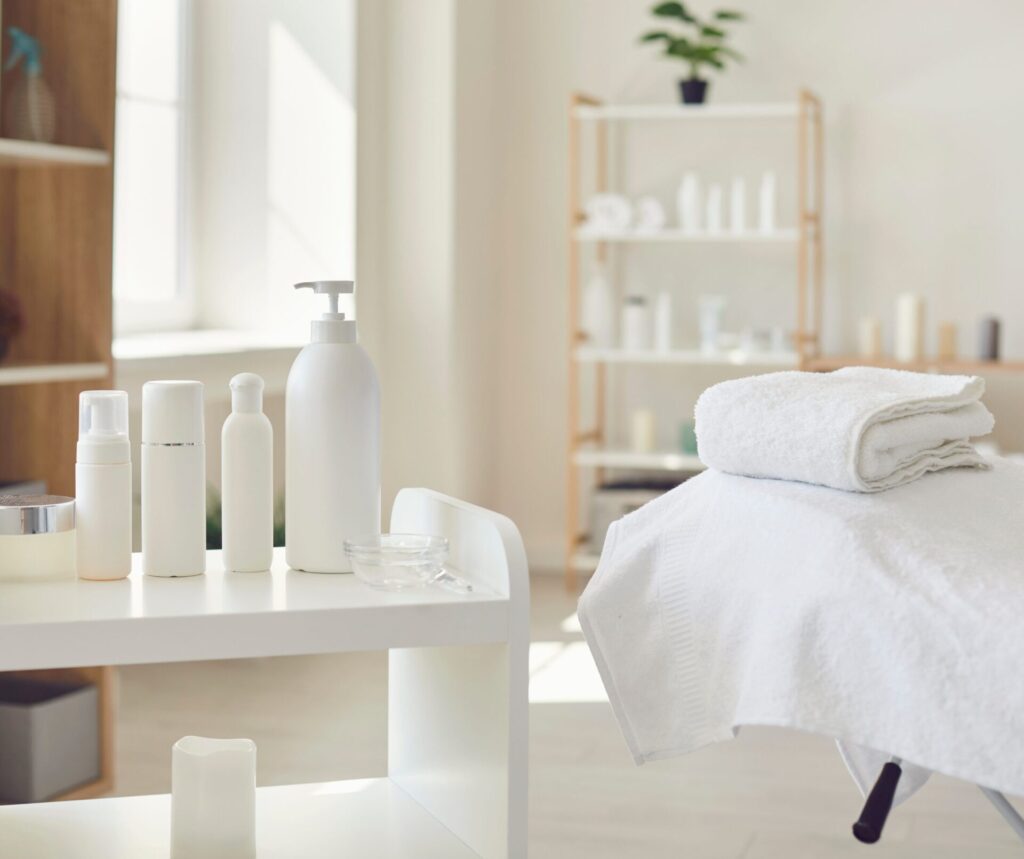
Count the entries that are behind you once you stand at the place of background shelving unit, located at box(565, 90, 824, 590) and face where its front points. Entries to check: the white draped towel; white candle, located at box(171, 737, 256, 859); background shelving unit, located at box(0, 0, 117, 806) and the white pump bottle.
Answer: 0

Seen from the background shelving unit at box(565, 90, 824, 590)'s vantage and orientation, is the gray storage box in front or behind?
in front

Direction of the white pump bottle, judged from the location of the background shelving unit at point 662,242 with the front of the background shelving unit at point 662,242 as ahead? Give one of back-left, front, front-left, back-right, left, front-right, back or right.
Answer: front

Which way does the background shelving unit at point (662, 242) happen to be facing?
toward the camera

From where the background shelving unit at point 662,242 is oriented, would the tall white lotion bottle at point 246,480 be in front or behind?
in front

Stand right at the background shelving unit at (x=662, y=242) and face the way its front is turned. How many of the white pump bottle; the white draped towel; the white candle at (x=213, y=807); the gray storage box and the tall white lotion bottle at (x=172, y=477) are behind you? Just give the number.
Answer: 0

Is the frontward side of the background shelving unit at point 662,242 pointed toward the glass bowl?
yes

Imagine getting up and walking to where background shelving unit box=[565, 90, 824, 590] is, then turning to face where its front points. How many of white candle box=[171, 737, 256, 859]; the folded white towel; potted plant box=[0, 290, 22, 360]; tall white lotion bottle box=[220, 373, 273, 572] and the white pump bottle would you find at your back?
0

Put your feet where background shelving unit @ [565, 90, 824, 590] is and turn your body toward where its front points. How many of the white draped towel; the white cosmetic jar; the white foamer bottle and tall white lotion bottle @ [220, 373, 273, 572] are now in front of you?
4

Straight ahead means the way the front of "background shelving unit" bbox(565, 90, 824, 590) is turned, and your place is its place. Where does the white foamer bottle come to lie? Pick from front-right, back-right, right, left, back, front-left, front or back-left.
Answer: front

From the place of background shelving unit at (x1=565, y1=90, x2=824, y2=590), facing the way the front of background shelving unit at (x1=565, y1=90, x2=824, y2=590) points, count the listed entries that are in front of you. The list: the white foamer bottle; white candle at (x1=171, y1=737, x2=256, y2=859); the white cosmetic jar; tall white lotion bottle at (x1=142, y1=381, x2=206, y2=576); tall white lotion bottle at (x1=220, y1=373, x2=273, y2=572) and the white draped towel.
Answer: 6

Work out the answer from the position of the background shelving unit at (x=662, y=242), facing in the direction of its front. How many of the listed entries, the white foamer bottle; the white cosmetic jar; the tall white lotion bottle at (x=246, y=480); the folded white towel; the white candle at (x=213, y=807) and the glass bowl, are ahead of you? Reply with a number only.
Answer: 6

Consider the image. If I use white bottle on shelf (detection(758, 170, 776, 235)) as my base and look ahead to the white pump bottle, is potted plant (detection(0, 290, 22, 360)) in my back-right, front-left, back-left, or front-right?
front-right

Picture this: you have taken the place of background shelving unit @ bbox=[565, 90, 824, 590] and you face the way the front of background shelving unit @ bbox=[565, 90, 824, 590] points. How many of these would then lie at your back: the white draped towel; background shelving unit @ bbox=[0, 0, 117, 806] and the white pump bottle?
0
